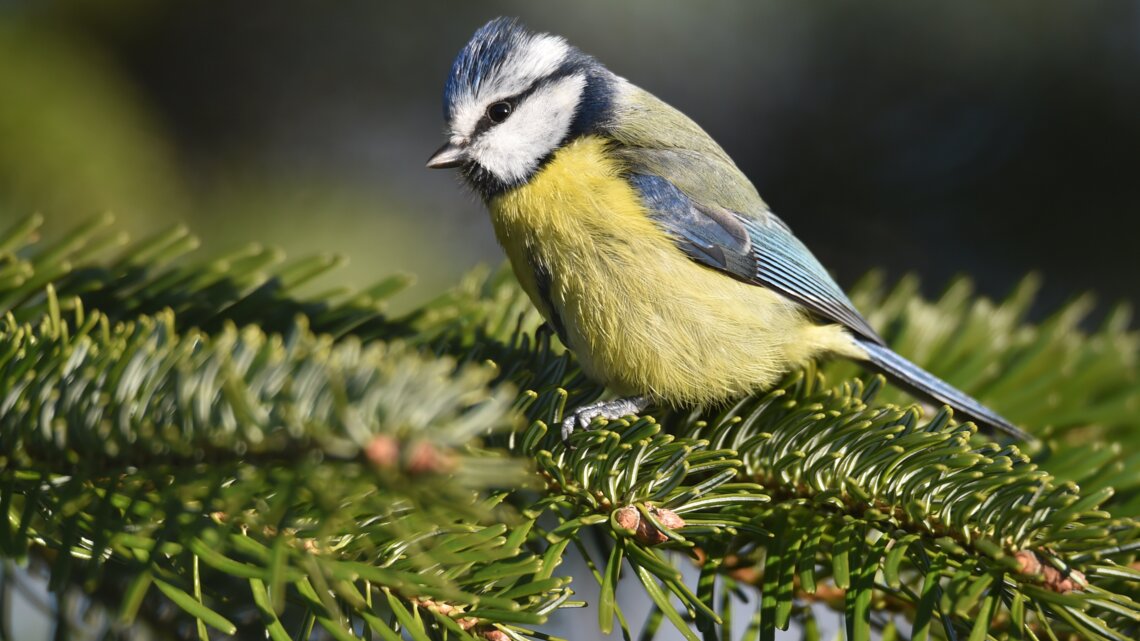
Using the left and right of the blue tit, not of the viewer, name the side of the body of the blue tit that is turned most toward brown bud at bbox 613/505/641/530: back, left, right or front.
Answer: left

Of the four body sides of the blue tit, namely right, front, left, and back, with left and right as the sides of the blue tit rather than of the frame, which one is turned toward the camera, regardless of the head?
left

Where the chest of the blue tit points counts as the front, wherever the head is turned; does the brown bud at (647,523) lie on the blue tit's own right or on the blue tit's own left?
on the blue tit's own left

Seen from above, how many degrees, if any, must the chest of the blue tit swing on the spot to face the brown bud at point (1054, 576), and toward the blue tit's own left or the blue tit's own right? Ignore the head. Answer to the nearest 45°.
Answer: approximately 135° to the blue tit's own left
